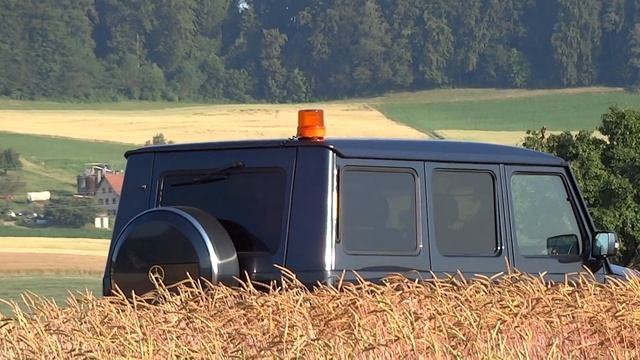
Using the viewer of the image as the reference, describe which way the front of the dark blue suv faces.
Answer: facing away from the viewer and to the right of the viewer
